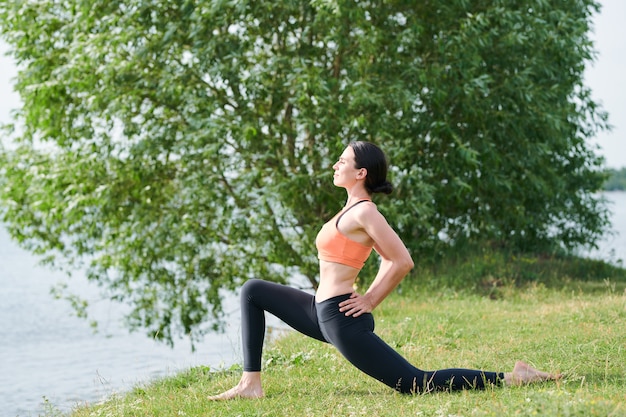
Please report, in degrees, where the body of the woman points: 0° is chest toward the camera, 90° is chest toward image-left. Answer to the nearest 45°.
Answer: approximately 90°

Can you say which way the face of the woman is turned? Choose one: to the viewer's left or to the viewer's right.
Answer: to the viewer's left

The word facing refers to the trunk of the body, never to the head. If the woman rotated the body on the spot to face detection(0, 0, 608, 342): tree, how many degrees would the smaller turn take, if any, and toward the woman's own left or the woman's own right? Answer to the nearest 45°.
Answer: approximately 90° to the woman's own right
